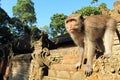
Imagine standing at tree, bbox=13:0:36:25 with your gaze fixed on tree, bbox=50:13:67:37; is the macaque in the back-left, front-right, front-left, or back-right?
front-right

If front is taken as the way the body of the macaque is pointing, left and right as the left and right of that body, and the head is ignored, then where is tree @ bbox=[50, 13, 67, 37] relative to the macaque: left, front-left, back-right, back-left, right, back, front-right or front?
back-right

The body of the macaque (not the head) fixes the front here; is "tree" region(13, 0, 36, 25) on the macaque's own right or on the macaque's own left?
on the macaque's own right

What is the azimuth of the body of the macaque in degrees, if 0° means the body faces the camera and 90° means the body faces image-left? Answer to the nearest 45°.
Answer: approximately 45°
